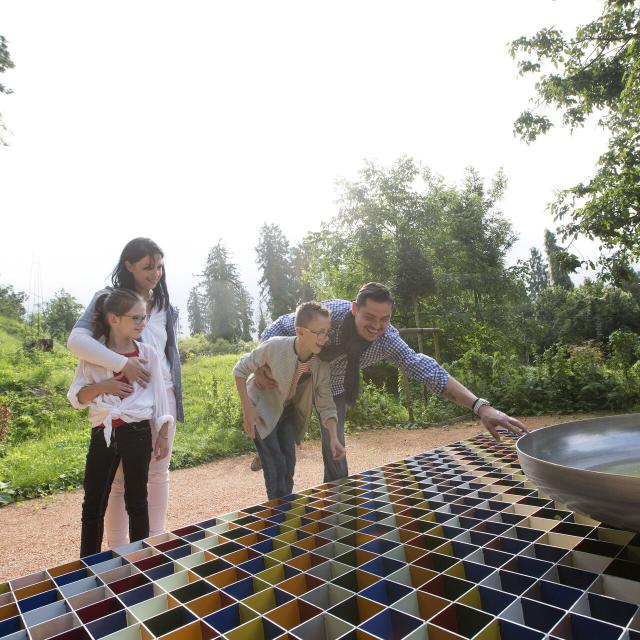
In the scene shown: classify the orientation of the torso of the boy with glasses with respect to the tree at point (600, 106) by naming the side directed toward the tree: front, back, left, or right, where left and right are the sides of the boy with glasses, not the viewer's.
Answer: left

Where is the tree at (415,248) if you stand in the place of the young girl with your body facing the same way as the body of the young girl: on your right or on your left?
on your left

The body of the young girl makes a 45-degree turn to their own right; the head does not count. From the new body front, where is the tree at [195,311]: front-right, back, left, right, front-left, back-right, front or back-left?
back

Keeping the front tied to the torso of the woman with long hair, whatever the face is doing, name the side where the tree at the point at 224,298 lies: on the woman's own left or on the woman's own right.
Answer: on the woman's own left

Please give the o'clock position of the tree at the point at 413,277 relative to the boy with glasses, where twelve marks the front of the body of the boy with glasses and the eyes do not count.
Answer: The tree is roughly at 8 o'clock from the boy with glasses.

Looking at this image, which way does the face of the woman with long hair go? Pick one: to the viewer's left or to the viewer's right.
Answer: to the viewer's right

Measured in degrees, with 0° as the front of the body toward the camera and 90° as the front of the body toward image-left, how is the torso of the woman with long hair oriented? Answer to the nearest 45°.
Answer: approximately 315°

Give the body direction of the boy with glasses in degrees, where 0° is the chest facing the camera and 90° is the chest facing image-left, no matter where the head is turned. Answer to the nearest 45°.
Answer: approximately 315°
